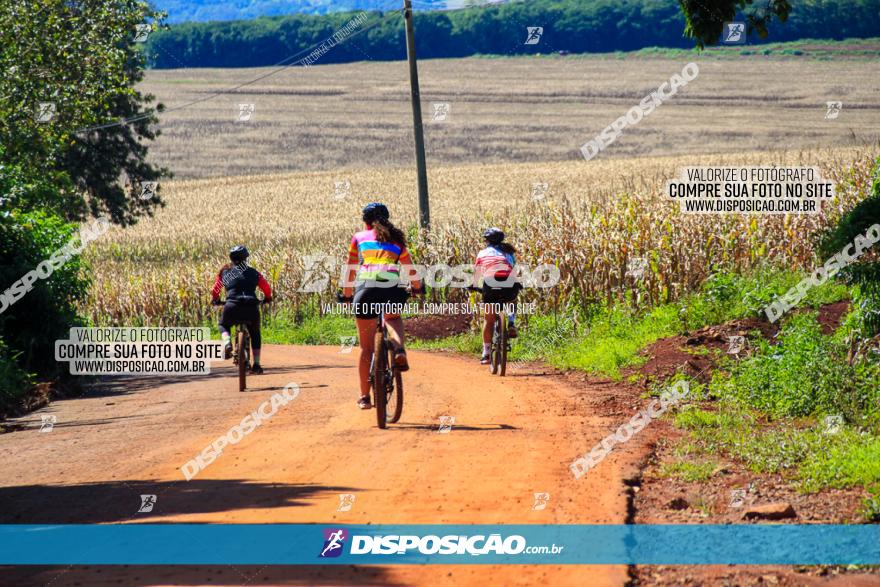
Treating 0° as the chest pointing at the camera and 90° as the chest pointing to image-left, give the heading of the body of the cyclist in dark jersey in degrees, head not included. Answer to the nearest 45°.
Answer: approximately 180°

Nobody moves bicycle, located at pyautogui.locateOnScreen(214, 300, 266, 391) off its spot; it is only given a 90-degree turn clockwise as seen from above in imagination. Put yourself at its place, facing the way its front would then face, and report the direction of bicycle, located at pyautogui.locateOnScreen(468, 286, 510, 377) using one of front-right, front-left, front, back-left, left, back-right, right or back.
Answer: front

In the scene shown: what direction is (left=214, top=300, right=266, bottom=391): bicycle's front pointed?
away from the camera

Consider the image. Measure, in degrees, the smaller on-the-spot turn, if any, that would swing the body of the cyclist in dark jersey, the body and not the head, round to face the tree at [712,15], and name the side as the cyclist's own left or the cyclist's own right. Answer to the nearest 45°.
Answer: approximately 135° to the cyclist's own right

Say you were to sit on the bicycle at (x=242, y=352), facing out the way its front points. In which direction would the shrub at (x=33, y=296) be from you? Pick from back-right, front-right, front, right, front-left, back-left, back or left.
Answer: front-left

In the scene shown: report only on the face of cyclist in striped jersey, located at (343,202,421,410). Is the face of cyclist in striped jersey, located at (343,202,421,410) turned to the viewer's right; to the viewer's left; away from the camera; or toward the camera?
away from the camera

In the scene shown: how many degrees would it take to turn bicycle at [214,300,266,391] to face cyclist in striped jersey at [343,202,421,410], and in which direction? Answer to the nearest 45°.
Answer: approximately 180°

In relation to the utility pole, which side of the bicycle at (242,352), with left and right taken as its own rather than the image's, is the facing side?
front

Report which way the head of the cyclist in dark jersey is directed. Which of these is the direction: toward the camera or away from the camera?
away from the camera

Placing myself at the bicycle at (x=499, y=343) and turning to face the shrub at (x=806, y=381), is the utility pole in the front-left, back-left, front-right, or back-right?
back-left

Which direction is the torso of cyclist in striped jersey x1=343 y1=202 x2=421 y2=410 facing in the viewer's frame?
away from the camera

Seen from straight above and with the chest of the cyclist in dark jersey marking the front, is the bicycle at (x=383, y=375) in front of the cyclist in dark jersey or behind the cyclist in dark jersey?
behind
